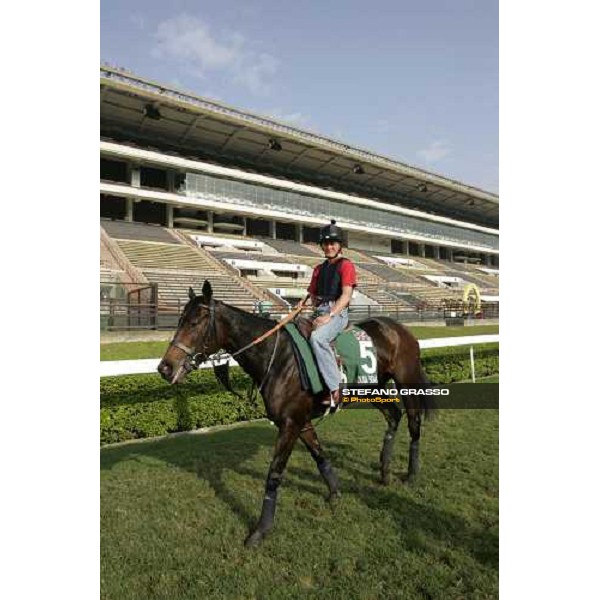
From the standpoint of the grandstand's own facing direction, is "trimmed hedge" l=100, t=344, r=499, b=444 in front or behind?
in front

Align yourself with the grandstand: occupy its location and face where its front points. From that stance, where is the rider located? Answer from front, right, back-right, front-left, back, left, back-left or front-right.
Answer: front-right

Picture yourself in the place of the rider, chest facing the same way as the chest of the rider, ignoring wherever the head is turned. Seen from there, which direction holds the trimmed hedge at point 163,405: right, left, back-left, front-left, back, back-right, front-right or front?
right

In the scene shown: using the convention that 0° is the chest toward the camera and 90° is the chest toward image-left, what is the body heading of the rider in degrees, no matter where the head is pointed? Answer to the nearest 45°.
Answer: approximately 45°

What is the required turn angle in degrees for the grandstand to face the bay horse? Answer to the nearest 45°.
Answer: approximately 45° to its right

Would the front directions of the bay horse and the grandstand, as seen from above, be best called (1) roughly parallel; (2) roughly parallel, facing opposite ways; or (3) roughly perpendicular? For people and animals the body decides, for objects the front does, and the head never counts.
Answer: roughly perpendicular

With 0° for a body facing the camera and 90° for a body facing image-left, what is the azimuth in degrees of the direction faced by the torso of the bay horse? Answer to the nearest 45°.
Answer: approximately 45°

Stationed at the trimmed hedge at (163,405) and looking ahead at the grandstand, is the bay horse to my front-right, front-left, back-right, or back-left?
back-right
